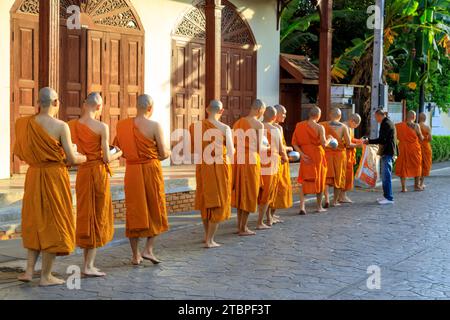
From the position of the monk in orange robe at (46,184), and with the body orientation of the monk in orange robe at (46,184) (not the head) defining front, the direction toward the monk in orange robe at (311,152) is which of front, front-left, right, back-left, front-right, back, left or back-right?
front

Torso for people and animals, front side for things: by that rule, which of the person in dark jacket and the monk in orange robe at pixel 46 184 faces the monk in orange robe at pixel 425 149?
the monk in orange robe at pixel 46 184

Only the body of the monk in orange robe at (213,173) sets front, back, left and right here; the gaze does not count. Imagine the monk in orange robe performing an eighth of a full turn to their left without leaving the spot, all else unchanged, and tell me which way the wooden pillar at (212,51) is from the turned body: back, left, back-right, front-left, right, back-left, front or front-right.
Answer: front

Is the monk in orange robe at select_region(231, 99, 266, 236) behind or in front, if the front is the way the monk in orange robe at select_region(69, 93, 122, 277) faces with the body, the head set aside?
in front

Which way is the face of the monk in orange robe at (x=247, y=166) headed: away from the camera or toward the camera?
away from the camera

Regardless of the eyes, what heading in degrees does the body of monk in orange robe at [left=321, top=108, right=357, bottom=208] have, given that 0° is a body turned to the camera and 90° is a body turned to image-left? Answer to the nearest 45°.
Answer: approximately 225°

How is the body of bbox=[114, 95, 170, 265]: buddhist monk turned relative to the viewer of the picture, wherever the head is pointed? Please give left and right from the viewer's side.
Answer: facing away from the viewer and to the right of the viewer

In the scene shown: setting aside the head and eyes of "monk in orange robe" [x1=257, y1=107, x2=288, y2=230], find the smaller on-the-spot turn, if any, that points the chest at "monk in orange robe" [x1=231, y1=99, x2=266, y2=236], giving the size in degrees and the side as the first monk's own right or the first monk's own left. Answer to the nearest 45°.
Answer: approximately 180°

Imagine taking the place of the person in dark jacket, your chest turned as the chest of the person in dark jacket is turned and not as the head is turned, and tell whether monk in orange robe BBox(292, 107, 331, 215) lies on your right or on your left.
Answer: on your left

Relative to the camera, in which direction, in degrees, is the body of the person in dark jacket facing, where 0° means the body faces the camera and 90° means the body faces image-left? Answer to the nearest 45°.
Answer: approximately 90°

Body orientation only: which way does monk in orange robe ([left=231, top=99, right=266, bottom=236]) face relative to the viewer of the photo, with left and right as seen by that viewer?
facing away from the viewer and to the right of the viewer

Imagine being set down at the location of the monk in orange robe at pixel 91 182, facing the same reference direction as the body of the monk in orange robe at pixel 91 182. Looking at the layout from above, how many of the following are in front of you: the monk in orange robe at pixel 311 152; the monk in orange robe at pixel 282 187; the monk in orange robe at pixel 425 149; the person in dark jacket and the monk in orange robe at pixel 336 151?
5

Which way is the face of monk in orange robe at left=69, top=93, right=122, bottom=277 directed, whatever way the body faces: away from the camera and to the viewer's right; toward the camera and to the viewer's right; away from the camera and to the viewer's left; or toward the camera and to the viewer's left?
away from the camera and to the viewer's right

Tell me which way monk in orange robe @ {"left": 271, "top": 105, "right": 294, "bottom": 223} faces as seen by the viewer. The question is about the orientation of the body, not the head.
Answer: to the viewer's right

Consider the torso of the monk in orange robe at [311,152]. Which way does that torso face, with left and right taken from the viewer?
facing away from the viewer and to the right of the viewer
